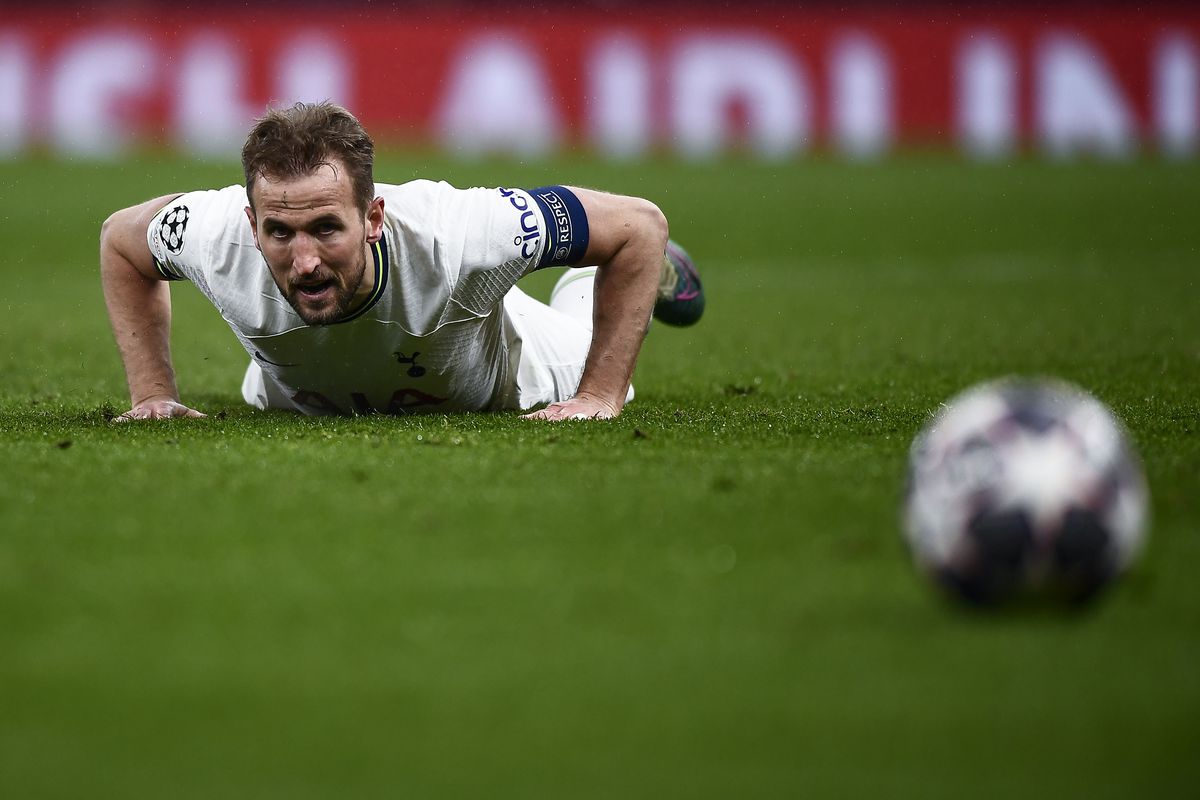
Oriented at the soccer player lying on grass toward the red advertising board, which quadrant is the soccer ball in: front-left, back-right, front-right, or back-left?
back-right

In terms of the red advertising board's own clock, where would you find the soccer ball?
The soccer ball is roughly at 12 o'clock from the red advertising board.

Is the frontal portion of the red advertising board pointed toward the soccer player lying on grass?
yes

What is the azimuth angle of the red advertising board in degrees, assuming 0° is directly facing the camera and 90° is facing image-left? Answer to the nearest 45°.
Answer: approximately 0°

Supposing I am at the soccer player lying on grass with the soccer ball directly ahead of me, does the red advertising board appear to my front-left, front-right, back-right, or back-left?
back-left
